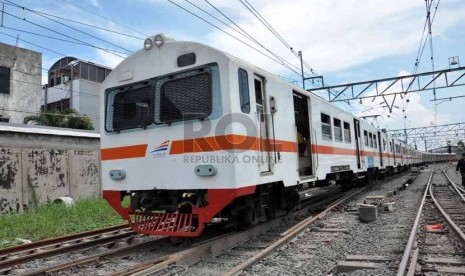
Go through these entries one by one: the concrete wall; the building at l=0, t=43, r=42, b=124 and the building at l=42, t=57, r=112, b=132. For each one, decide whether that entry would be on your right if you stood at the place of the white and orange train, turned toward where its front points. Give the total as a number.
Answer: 3

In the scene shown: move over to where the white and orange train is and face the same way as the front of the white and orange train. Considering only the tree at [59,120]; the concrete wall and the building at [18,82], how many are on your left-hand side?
0

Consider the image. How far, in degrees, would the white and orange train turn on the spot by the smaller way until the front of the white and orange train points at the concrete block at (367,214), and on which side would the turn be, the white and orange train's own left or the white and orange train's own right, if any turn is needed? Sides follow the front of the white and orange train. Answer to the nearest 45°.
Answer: approximately 90° to the white and orange train's own left

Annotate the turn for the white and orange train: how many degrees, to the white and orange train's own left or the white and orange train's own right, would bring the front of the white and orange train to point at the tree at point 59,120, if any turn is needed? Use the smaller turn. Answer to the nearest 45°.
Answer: approximately 90° to the white and orange train's own right

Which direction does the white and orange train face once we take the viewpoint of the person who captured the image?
facing the viewer and to the left of the viewer

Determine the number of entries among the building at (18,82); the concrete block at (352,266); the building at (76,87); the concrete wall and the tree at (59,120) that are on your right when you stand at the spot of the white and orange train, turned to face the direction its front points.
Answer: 4

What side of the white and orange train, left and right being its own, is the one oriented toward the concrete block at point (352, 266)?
left

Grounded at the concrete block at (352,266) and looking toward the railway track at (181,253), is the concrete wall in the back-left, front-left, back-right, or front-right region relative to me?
front-right

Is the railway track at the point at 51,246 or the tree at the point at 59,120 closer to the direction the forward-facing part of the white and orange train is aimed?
the railway track

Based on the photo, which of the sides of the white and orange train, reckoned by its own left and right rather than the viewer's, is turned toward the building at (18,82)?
right
